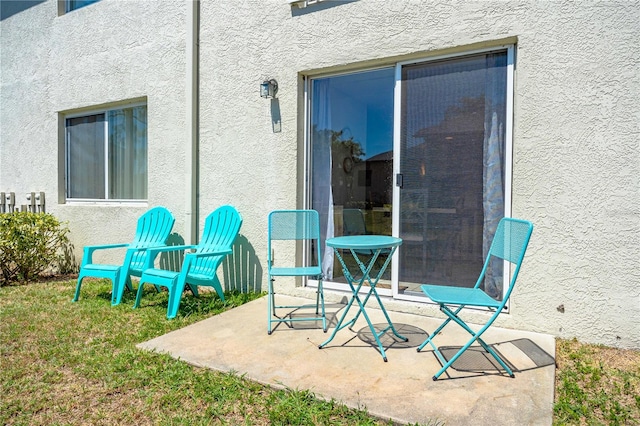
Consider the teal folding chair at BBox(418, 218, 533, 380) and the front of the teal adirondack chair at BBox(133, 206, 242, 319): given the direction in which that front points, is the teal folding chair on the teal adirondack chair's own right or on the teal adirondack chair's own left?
on the teal adirondack chair's own left

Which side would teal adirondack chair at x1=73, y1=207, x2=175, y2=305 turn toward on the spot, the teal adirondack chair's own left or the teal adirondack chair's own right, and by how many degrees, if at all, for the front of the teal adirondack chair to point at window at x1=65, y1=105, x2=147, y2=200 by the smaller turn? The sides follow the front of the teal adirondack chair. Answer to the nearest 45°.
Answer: approximately 135° to the teal adirondack chair's own right

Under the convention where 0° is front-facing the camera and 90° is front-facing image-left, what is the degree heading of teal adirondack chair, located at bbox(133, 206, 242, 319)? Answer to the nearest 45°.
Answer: approximately 45°

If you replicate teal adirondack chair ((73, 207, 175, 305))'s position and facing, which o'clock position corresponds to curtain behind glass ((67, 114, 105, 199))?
The curtain behind glass is roughly at 4 o'clock from the teal adirondack chair.

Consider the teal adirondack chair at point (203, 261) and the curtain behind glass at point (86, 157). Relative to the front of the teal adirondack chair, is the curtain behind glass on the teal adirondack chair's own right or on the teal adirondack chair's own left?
on the teal adirondack chair's own right

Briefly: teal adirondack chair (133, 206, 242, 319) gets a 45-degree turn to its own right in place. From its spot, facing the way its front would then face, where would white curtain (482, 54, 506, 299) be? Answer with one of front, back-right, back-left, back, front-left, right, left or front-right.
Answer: back-left

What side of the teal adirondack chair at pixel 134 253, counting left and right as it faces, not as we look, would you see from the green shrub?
right

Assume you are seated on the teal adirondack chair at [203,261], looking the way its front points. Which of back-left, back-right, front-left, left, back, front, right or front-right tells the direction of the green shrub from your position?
right

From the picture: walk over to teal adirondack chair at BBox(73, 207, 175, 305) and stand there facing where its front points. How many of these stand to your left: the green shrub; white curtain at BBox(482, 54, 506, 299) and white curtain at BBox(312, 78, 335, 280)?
2
